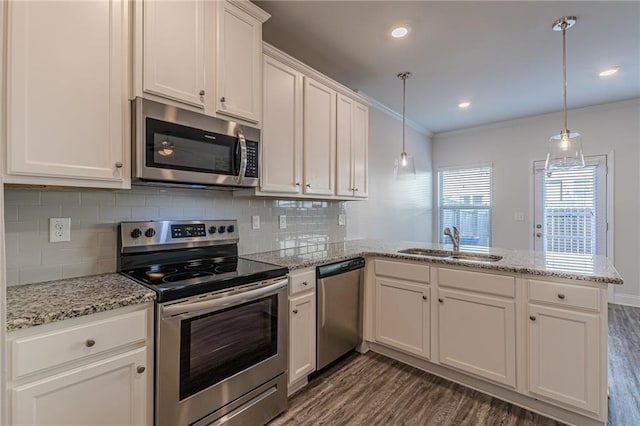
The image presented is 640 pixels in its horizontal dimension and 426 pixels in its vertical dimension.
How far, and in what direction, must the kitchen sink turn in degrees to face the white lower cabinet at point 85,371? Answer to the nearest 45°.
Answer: approximately 45° to its right

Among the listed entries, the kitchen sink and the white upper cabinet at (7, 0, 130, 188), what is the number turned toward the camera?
2

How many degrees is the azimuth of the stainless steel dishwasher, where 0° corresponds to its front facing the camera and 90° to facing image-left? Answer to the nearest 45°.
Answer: approximately 315°

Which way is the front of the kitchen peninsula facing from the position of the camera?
facing the viewer and to the left of the viewer

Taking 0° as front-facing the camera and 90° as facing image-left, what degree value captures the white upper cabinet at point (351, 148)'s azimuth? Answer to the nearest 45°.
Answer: approximately 315°

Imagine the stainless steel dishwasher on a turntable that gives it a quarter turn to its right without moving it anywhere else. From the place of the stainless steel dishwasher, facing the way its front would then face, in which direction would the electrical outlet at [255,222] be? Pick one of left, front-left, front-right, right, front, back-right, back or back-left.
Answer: front-right

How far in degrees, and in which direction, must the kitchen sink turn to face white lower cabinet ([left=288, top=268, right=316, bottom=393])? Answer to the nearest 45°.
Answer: approximately 45° to its right

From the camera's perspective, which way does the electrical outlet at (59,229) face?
toward the camera

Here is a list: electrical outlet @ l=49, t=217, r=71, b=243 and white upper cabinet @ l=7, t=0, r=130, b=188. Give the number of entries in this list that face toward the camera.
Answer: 2

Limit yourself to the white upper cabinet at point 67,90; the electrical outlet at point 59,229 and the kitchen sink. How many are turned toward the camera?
3

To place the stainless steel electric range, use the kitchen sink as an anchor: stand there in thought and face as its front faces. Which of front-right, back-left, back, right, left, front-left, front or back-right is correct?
front-right

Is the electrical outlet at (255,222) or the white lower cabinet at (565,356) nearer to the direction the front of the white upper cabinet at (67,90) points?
the white lower cabinet

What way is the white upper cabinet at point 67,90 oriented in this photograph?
toward the camera
